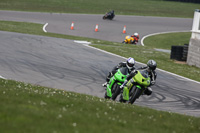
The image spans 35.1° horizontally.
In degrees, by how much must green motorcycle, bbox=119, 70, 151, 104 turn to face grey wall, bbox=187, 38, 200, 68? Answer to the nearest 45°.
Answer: approximately 135° to its left

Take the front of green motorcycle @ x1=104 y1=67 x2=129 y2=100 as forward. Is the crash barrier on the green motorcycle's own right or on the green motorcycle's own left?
on the green motorcycle's own left

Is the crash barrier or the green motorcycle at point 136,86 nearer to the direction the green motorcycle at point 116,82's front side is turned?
the green motorcycle

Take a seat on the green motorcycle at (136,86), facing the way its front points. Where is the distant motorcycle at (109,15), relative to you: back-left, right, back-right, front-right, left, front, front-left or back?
back-left

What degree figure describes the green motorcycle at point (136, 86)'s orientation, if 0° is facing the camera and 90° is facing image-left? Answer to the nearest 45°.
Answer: approximately 315°

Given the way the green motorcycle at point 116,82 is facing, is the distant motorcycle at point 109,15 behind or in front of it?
behind

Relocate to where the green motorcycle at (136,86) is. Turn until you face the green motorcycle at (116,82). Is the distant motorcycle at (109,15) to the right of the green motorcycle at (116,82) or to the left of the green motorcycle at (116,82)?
right

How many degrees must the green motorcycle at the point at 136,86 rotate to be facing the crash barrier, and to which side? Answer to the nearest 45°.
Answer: approximately 135° to its left
